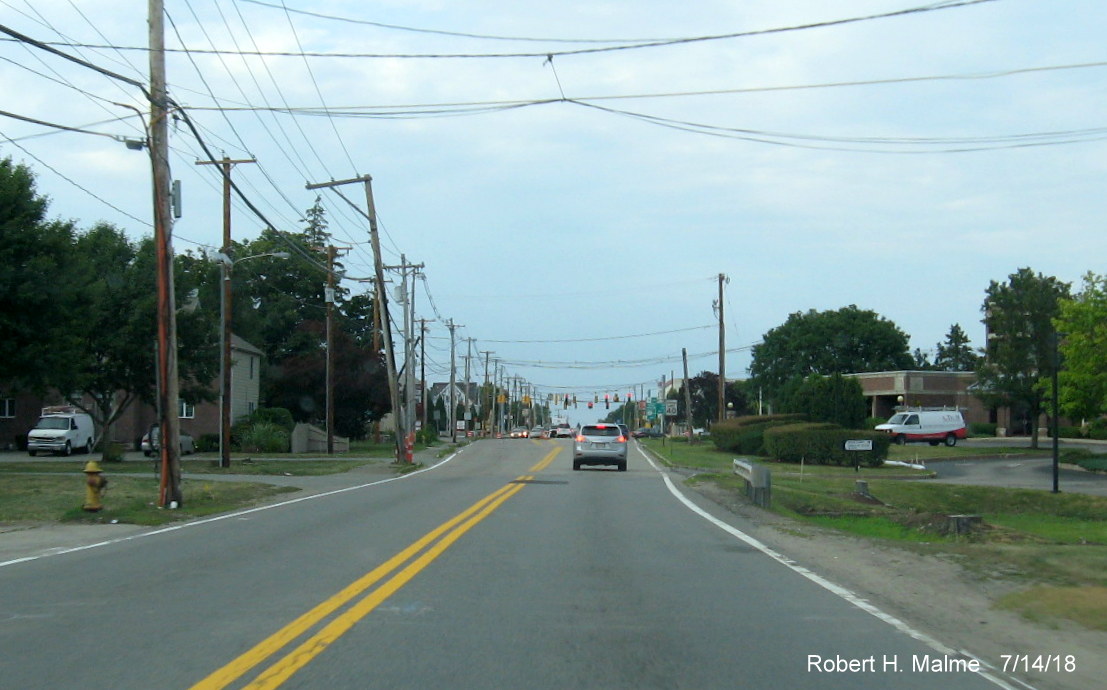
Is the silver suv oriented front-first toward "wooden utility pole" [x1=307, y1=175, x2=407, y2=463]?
no

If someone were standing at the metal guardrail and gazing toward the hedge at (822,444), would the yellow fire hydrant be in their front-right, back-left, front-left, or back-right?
back-left

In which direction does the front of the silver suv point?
away from the camera

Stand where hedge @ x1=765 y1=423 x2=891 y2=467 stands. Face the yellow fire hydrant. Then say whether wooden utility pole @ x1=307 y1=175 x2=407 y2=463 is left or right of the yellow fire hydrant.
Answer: right

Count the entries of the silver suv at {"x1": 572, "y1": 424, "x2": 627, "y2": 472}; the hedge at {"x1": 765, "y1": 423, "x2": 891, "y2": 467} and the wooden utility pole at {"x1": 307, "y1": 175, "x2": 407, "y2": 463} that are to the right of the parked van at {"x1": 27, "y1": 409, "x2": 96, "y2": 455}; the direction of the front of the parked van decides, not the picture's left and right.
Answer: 0

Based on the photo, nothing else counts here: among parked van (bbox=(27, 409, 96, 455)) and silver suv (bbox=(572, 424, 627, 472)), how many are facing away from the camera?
1

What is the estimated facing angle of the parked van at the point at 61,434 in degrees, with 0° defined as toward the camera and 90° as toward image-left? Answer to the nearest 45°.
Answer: approximately 45°

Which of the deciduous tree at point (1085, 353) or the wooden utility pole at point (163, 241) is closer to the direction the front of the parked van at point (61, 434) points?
the wooden utility pole

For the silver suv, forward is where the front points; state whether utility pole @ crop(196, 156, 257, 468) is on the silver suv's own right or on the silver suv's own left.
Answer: on the silver suv's own left

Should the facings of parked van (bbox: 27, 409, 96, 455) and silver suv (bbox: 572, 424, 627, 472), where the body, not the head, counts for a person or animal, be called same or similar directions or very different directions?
very different directions
